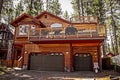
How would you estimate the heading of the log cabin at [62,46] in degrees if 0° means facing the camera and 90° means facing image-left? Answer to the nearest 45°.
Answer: approximately 0°

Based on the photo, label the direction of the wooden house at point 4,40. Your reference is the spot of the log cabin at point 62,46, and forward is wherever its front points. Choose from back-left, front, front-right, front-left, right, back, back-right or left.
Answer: back-right

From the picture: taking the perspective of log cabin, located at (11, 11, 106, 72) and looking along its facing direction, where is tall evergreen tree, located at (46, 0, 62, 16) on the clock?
The tall evergreen tree is roughly at 6 o'clock from the log cabin.
